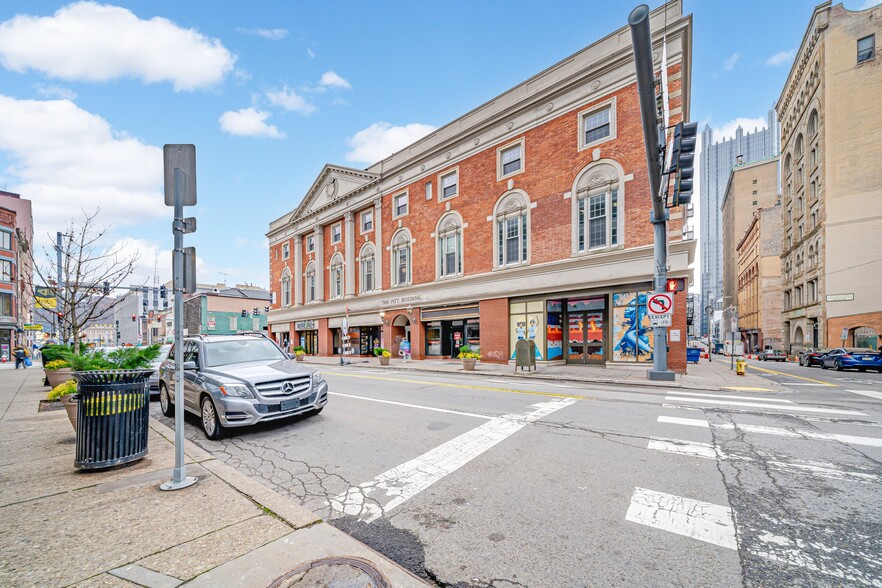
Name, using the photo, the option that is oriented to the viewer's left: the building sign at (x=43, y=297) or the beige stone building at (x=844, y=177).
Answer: the beige stone building

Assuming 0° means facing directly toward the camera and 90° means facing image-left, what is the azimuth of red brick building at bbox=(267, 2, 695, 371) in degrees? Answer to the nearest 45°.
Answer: approximately 45°

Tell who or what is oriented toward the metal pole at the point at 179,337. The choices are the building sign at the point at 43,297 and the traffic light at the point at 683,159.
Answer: the building sign

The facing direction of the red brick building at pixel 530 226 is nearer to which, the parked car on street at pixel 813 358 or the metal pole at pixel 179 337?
the metal pole

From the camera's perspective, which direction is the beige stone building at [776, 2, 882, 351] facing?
to the viewer's left

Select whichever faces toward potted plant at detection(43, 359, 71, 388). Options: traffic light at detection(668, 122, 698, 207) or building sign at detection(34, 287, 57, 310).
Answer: the building sign

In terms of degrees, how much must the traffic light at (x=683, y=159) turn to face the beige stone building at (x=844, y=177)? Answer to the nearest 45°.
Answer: approximately 90° to its left

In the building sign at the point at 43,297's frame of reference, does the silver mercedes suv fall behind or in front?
in front

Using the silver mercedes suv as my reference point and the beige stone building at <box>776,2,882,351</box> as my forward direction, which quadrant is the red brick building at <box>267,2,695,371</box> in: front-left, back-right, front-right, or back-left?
front-left

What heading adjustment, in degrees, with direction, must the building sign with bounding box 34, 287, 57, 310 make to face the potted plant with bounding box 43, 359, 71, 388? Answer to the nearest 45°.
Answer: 0° — it already faces it

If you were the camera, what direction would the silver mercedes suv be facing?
facing the viewer and to the right of the viewer
